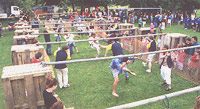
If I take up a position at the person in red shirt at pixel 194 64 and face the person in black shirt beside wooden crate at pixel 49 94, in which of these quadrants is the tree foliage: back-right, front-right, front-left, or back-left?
back-right

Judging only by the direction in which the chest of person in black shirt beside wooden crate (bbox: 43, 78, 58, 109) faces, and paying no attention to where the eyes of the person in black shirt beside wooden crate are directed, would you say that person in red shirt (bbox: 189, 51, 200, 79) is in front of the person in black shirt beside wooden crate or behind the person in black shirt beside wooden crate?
in front

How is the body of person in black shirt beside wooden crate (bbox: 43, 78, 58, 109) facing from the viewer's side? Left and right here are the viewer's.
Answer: facing away from the viewer and to the right of the viewer

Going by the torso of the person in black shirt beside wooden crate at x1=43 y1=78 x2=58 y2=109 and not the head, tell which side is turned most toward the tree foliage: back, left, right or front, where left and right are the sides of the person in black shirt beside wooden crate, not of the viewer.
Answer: front
